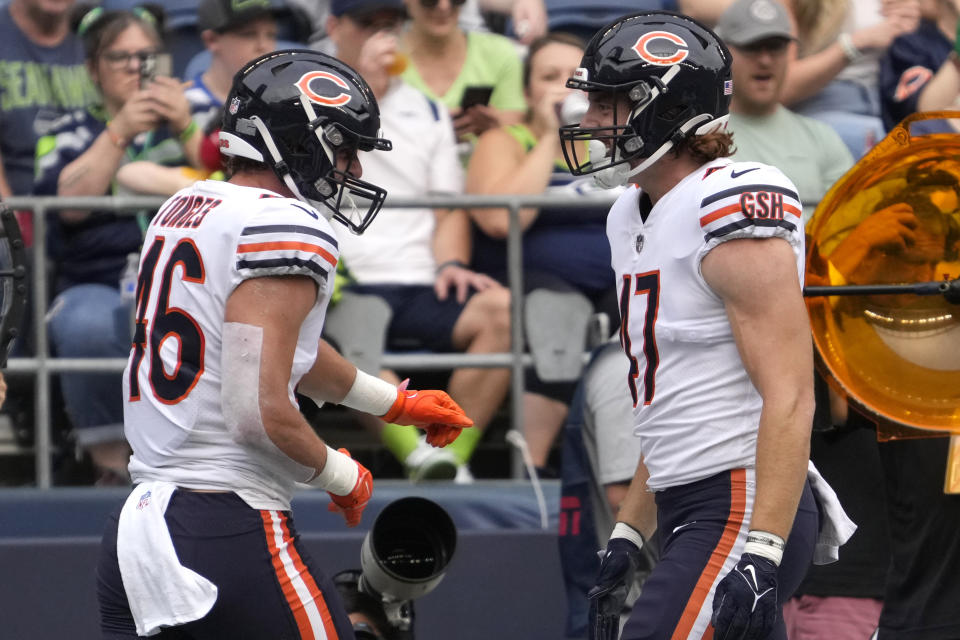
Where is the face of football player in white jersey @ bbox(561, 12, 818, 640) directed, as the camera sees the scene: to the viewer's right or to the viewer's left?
to the viewer's left

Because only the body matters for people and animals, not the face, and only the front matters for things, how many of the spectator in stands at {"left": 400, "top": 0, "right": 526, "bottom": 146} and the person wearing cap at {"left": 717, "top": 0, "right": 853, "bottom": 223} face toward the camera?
2

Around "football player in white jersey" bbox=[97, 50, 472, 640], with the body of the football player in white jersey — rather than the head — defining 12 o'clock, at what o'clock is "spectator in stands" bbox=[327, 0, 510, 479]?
The spectator in stands is roughly at 11 o'clock from the football player in white jersey.

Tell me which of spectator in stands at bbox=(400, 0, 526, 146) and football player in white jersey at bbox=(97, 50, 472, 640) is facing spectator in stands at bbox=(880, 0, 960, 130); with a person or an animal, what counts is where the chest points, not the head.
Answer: the football player in white jersey

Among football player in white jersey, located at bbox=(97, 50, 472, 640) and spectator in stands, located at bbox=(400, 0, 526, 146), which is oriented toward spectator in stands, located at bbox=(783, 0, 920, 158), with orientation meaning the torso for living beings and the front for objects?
the football player in white jersey

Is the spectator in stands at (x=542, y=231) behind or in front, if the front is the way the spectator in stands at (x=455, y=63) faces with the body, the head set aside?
in front

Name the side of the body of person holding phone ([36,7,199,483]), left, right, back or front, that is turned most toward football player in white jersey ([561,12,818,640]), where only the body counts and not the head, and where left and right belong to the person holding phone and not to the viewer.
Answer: front

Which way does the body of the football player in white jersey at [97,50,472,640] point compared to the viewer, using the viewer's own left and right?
facing away from the viewer and to the right of the viewer

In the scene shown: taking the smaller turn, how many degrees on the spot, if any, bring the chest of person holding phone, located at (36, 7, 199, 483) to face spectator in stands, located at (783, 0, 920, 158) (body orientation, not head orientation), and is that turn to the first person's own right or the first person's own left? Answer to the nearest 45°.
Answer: approximately 45° to the first person's own left

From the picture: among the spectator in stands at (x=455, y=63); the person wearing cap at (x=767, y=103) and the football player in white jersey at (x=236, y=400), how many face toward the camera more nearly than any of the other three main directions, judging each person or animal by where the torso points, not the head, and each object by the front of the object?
2

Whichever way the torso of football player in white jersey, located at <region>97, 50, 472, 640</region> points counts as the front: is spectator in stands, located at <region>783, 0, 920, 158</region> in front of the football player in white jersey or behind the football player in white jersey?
in front

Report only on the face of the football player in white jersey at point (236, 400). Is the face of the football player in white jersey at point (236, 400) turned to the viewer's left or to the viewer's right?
to the viewer's right

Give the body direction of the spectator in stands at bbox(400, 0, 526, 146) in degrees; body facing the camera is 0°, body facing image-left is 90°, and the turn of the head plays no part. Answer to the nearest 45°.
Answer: approximately 0°

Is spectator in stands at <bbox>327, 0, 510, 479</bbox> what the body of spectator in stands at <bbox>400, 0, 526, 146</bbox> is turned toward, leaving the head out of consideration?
yes
